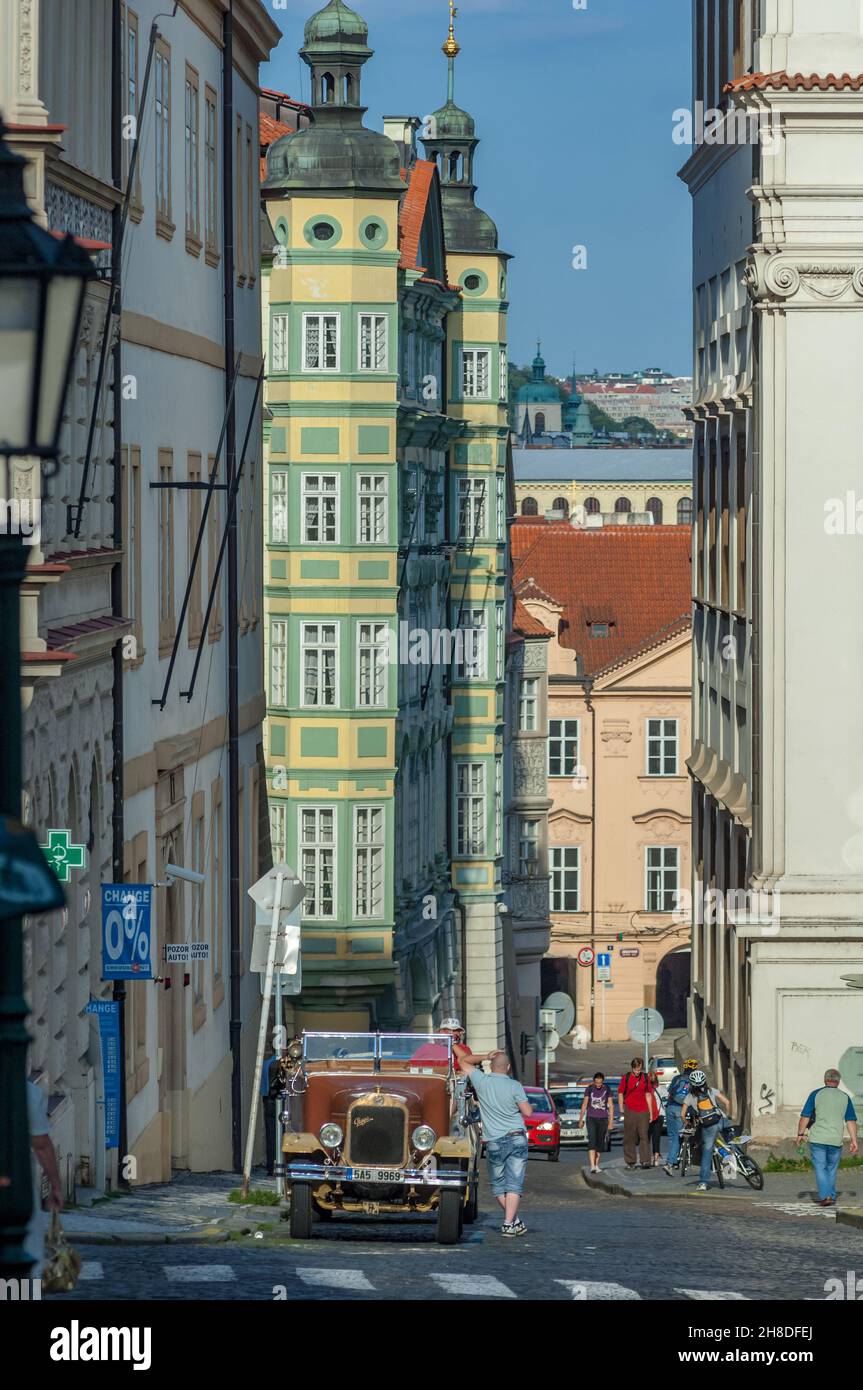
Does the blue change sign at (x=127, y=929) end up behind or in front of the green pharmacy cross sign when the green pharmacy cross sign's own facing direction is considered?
behind

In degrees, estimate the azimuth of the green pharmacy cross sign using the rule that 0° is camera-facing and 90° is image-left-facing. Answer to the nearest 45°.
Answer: approximately 0°

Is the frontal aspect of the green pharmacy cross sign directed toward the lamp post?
yes

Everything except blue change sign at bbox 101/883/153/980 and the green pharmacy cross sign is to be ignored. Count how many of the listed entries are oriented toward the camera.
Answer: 2

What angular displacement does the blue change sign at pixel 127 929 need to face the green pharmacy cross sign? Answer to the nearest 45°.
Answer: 0° — it already faces it

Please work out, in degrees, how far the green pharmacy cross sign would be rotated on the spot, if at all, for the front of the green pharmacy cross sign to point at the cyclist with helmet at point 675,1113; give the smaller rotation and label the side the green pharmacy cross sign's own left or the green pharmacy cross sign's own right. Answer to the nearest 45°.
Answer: approximately 135° to the green pharmacy cross sign's own left
